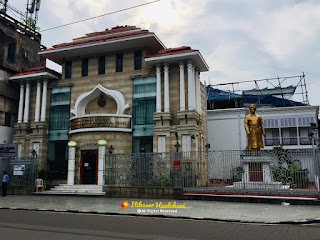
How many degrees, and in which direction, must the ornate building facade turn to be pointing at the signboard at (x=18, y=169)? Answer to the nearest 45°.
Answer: approximately 45° to its right

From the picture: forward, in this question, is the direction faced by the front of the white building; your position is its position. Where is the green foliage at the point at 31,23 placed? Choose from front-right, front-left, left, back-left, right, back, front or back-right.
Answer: right

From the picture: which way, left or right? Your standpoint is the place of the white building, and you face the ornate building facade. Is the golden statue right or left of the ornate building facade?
left

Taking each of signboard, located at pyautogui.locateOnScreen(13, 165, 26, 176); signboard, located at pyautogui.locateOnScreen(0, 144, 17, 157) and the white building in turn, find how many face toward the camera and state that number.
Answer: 3

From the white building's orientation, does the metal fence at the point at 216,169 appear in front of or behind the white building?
in front

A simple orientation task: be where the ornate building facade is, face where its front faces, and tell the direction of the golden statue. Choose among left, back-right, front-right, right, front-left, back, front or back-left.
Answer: left

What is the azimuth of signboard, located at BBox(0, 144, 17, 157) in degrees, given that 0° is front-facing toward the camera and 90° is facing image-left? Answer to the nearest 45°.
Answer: approximately 0°

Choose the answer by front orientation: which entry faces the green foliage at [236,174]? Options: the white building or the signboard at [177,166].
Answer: the white building

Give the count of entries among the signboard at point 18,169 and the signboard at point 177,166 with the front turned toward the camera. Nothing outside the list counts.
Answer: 2

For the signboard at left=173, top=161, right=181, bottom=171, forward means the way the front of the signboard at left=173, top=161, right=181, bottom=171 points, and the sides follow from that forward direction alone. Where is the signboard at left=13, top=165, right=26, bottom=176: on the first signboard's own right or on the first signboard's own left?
on the first signboard's own right
